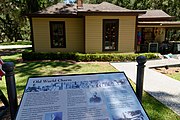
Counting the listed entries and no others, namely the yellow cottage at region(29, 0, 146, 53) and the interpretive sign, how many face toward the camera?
2

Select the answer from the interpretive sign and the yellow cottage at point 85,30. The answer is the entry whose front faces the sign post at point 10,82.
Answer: the yellow cottage

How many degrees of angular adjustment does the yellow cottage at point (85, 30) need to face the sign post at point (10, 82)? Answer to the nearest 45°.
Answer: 0° — it already faces it

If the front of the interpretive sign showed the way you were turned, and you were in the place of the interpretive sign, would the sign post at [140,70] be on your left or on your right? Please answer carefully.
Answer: on your left

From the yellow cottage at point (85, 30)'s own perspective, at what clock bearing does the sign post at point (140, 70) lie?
The sign post is roughly at 12 o'clock from the yellow cottage.

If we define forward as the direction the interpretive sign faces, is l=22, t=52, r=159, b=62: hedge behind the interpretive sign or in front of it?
behind

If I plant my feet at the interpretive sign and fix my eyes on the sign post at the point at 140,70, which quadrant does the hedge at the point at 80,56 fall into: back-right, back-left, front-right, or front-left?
front-left

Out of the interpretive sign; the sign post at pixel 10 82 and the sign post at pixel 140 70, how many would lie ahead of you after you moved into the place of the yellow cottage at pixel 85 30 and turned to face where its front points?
3

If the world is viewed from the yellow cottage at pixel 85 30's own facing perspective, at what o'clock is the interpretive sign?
The interpretive sign is roughly at 12 o'clock from the yellow cottage.

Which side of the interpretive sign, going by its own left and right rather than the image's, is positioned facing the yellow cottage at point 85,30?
back

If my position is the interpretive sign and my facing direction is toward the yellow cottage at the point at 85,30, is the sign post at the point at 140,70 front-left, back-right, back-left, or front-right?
front-right

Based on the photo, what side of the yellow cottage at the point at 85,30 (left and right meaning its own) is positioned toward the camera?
front

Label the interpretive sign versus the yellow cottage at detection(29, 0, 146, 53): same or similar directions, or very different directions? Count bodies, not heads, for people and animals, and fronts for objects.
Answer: same or similar directions

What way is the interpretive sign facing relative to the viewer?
toward the camera
